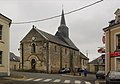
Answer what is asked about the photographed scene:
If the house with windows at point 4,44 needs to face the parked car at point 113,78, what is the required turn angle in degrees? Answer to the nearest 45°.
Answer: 0° — it already faces it

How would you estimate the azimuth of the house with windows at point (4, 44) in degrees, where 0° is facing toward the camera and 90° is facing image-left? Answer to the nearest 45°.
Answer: approximately 315°
